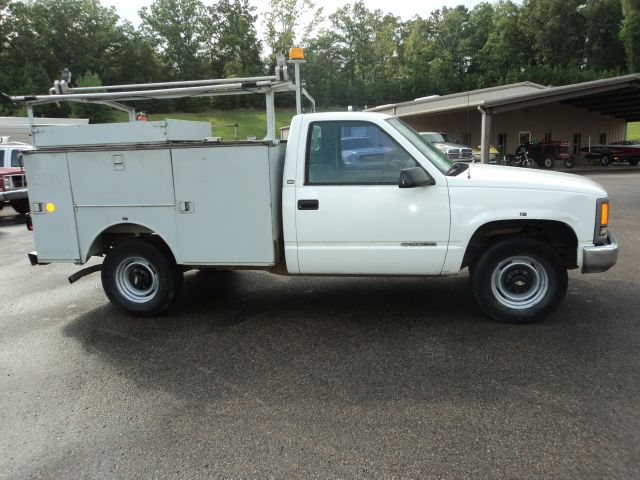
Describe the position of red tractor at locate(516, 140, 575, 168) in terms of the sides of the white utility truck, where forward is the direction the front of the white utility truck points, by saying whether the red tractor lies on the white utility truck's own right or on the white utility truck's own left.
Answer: on the white utility truck's own left

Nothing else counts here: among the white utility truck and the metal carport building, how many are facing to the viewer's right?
1

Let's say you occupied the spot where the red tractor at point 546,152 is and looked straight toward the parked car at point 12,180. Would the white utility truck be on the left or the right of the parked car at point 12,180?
left

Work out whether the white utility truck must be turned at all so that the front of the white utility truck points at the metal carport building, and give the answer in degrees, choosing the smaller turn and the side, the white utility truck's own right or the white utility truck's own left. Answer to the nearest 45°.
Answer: approximately 45° to the white utility truck's own left

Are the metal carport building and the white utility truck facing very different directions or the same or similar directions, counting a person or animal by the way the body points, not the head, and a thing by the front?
very different directions

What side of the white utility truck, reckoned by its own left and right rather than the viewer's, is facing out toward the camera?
right

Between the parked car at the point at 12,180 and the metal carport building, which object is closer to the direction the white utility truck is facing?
the metal carport building

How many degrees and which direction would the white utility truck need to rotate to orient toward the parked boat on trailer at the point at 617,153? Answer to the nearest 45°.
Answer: approximately 45° to its left

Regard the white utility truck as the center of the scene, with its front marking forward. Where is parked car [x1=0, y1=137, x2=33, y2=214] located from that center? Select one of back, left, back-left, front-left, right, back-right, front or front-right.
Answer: back-left

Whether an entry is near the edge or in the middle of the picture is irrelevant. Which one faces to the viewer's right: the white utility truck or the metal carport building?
the white utility truck
